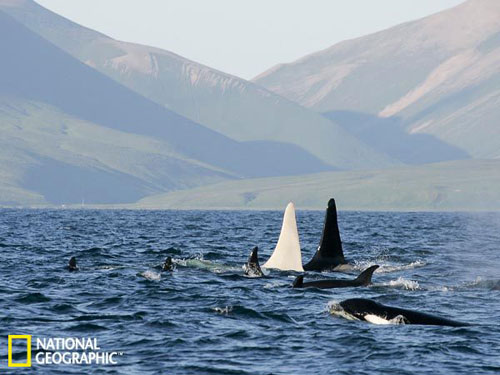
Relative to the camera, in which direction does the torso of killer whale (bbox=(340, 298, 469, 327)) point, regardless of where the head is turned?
to the viewer's left

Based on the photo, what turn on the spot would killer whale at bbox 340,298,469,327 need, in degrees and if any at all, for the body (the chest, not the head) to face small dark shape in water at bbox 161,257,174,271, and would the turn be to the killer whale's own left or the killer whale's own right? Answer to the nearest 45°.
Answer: approximately 45° to the killer whale's own right
